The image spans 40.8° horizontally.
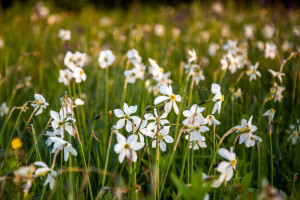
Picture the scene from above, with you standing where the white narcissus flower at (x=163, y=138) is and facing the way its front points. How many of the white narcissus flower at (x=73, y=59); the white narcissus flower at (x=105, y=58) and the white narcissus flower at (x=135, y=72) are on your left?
0

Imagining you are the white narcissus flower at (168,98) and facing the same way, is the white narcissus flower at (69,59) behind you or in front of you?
behind

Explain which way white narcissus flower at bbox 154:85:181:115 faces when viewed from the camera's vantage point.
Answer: facing the viewer and to the right of the viewer

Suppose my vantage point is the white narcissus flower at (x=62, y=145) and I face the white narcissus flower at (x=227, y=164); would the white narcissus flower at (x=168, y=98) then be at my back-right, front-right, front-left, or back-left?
front-left

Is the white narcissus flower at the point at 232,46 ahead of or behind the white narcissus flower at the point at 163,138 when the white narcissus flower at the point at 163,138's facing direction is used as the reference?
behind

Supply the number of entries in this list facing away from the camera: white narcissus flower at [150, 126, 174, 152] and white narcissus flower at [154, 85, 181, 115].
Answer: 0

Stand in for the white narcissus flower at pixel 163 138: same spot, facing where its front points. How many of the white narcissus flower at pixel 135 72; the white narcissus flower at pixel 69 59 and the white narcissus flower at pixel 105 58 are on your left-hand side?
0

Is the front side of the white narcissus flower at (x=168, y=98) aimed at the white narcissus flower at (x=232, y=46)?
no

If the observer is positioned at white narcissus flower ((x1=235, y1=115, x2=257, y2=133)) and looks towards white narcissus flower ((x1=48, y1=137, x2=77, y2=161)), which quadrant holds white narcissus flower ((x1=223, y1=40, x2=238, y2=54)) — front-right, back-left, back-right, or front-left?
back-right

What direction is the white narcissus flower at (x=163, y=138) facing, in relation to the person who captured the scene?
facing the viewer and to the left of the viewer
